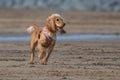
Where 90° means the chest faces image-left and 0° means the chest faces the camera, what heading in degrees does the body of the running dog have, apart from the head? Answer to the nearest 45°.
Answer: approximately 315°
